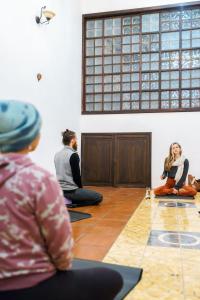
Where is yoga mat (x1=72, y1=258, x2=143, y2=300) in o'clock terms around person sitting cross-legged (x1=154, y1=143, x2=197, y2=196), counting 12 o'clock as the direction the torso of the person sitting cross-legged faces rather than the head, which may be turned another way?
The yoga mat is roughly at 12 o'clock from the person sitting cross-legged.

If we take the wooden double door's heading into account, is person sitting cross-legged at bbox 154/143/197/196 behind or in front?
in front

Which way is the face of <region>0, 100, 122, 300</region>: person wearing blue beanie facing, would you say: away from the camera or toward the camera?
away from the camera

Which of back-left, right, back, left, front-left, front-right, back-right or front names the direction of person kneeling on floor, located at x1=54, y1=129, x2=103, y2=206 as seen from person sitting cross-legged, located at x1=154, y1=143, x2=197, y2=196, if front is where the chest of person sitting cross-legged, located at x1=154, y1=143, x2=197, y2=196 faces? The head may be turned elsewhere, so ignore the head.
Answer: front-right

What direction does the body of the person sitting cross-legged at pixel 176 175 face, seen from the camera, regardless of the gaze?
toward the camera

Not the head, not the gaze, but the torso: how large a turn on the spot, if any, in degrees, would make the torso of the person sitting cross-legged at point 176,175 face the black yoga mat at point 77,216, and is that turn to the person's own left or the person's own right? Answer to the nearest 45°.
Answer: approximately 45° to the person's own right

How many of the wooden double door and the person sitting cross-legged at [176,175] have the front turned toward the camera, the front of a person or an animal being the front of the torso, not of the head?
2

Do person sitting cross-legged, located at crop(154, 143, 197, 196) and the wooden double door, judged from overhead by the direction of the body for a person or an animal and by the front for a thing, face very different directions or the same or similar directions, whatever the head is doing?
same or similar directions

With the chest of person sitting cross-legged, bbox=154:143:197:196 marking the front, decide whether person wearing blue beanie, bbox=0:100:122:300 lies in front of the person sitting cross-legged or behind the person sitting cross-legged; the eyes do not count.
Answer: in front

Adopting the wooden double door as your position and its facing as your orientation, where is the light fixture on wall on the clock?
The light fixture on wall is roughly at 1 o'clock from the wooden double door.
